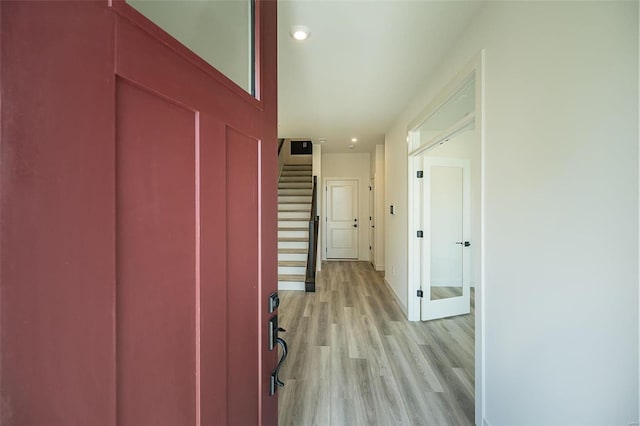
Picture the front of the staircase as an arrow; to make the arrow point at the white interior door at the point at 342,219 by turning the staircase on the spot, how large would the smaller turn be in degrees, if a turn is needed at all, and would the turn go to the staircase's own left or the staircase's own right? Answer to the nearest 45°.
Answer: approximately 135° to the staircase's own left

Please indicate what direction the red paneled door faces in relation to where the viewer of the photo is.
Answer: facing the viewer and to the right of the viewer

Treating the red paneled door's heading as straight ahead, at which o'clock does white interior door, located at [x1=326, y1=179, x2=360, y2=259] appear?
The white interior door is roughly at 9 o'clock from the red paneled door.

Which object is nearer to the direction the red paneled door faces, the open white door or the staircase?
the open white door

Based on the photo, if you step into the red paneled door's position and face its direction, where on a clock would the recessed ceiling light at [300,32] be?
The recessed ceiling light is roughly at 9 o'clock from the red paneled door.

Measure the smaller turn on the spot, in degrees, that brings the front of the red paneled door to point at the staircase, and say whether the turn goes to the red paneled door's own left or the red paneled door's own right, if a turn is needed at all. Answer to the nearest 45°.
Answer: approximately 90° to the red paneled door's own left

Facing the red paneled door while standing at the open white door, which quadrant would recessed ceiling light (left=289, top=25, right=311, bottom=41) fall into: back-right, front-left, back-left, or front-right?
front-right

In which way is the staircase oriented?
toward the camera

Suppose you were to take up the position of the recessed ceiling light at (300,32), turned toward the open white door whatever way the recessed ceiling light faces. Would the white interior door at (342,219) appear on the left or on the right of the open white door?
left

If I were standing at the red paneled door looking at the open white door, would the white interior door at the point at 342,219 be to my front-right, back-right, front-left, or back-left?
front-left

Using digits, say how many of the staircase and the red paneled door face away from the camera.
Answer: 0

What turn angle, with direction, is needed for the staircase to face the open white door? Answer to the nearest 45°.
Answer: approximately 45° to its left

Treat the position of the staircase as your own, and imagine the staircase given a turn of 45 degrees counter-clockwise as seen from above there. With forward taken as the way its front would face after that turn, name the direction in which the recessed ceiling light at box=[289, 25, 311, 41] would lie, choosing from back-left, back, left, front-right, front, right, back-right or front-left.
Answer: front-right

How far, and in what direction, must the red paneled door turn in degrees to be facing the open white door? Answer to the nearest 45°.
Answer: approximately 90° to its left

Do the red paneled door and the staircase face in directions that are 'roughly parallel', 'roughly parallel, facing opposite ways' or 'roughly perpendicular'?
roughly perpendicular

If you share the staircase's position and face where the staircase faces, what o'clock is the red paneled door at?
The red paneled door is roughly at 12 o'clock from the staircase.
